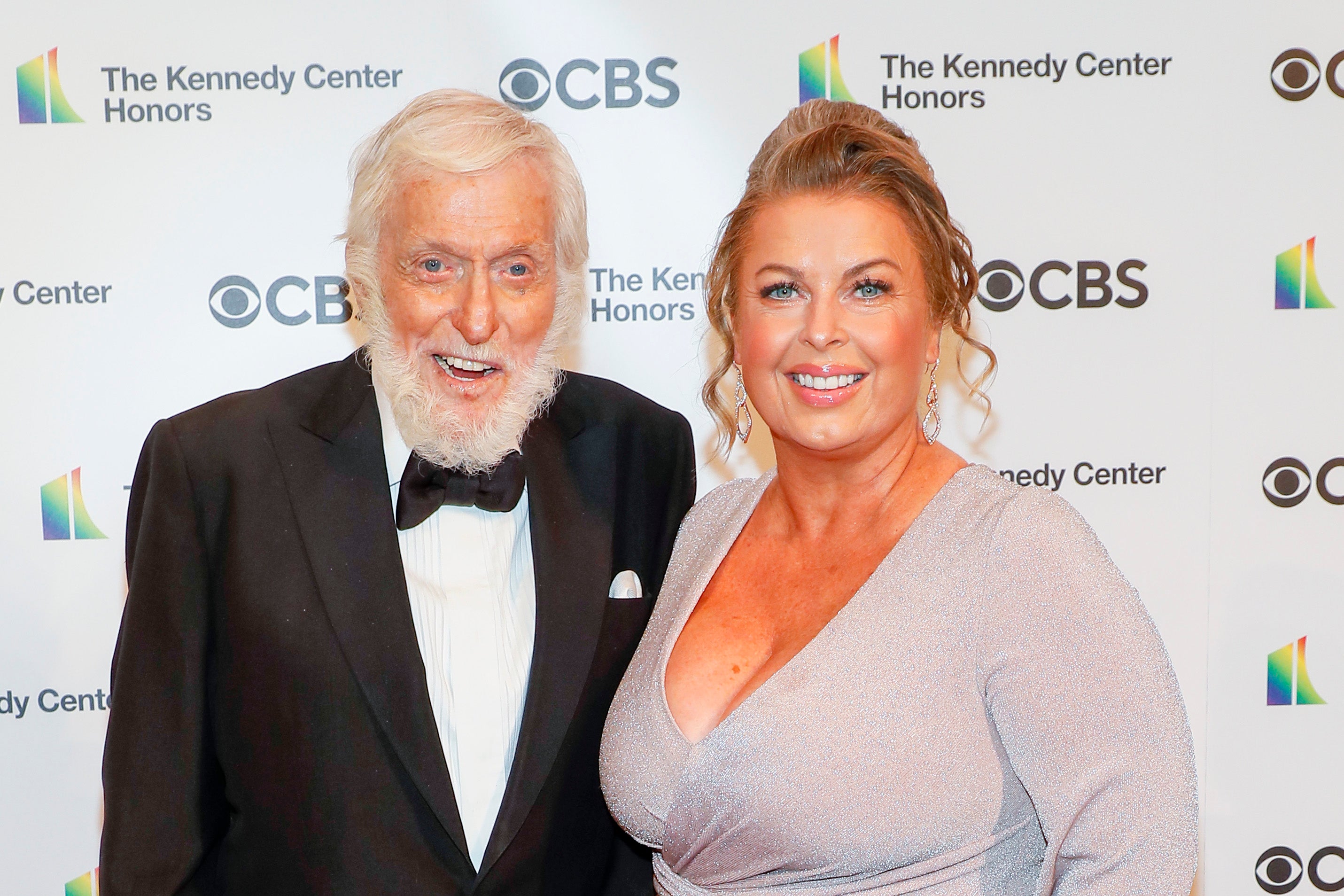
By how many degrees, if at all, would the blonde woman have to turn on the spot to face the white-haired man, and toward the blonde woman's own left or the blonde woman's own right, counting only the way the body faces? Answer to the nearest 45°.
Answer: approximately 45° to the blonde woman's own right

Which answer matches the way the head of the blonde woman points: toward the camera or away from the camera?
toward the camera

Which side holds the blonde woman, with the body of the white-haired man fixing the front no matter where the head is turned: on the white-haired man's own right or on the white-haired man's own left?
on the white-haired man's own left

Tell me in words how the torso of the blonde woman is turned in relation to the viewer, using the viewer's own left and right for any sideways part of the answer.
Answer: facing the viewer and to the left of the viewer

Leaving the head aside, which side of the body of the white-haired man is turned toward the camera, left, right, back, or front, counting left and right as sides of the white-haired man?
front

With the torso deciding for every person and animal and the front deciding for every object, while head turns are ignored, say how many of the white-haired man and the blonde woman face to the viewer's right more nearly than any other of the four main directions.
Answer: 0
